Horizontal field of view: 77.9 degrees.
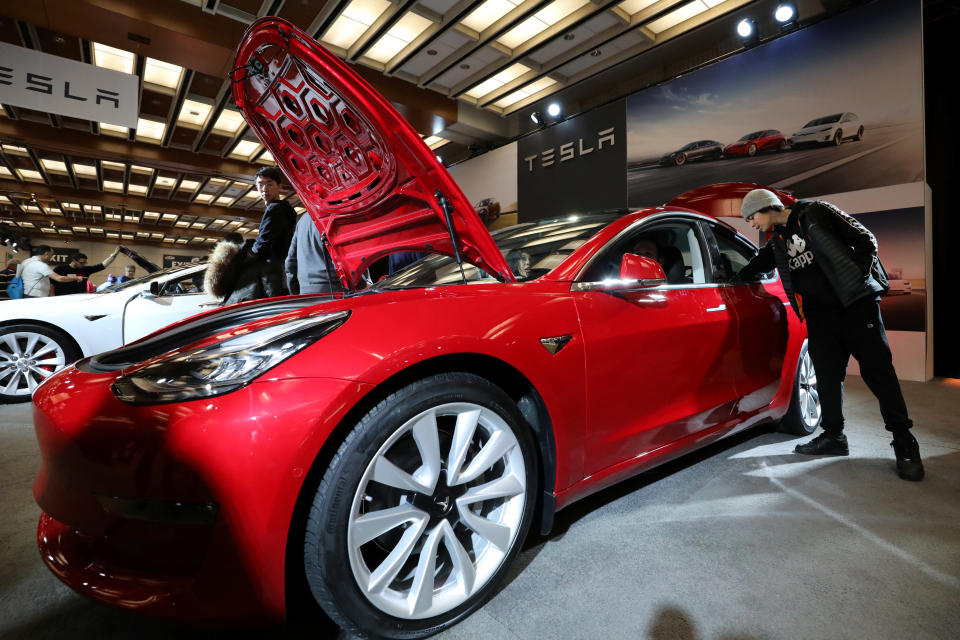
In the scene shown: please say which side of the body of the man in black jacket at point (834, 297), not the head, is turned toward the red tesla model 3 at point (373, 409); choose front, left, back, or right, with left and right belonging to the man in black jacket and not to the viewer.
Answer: front

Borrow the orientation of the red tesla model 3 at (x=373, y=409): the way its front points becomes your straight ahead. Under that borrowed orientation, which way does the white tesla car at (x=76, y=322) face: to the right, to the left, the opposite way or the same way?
the same way

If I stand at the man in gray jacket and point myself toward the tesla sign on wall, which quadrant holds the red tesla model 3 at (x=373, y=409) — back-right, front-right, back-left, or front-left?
back-right

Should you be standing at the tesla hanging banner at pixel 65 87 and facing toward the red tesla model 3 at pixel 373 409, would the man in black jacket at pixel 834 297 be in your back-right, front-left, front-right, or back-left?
front-left

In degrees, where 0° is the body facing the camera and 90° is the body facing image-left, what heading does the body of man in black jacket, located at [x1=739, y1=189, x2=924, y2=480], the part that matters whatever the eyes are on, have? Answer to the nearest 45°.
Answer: approximately 45°

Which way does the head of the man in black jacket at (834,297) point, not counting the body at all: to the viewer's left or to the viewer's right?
to the viewer's left

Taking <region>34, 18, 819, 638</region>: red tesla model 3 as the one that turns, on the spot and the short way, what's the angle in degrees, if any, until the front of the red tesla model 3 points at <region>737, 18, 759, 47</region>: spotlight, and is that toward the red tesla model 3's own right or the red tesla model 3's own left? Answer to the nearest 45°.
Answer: approximately 180°

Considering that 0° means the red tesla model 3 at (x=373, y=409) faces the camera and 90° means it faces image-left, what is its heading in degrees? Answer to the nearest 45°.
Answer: approximately 45°

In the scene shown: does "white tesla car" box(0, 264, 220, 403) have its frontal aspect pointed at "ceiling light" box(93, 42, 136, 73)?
no

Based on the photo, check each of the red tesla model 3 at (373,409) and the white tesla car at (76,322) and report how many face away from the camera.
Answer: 0

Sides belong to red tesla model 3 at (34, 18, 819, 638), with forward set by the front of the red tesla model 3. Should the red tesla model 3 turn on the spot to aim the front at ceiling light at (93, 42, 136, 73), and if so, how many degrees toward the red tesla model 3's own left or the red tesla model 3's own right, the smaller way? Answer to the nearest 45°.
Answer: approximately 90° to the red tesla model 3's own right

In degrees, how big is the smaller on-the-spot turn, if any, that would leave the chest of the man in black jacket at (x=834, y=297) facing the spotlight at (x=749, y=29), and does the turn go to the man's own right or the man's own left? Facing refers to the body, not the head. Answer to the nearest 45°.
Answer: approximately 135° to the man's own right

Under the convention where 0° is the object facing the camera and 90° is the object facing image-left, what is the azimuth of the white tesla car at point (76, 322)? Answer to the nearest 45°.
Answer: approximately 90°
